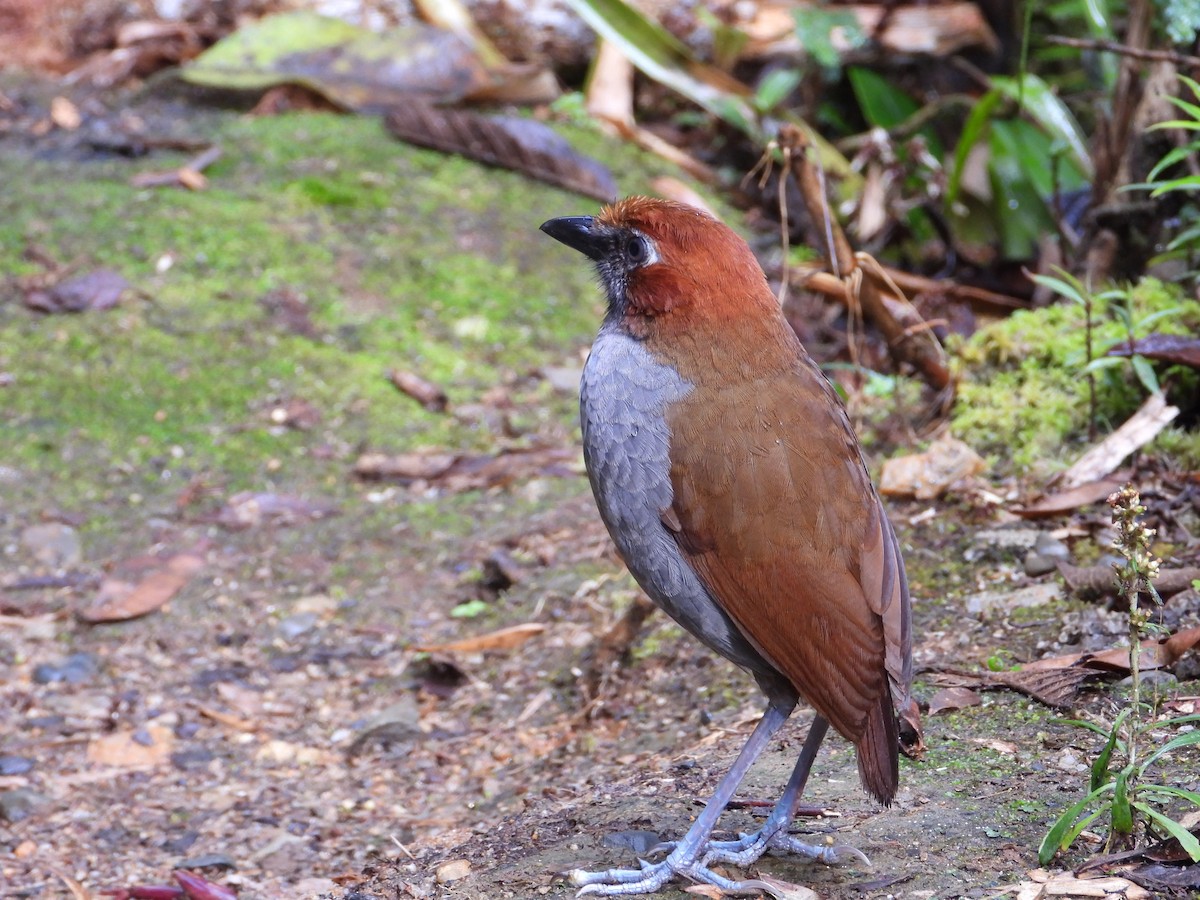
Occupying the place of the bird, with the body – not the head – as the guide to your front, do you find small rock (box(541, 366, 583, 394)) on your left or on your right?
on your right

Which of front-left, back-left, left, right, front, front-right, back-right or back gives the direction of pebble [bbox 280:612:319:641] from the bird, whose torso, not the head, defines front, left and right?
front-right

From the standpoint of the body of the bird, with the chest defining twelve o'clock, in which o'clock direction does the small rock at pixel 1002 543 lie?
The small rock is roughly at 4 o'clock from the bird.

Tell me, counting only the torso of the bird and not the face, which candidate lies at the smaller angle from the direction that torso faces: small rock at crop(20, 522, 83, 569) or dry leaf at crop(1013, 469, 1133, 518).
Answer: the small rock

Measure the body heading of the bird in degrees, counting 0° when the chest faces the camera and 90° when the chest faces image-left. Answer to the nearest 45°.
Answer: approximately 90°

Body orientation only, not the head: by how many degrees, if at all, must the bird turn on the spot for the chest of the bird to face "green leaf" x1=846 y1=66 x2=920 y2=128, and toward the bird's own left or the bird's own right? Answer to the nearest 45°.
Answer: approximately 90° to the bird's own right

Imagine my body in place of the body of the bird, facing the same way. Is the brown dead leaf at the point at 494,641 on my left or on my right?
on my right

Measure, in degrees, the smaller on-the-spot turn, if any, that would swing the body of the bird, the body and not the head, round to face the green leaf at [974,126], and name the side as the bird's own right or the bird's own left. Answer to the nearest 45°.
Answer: approximately 90° to the bird's own right
